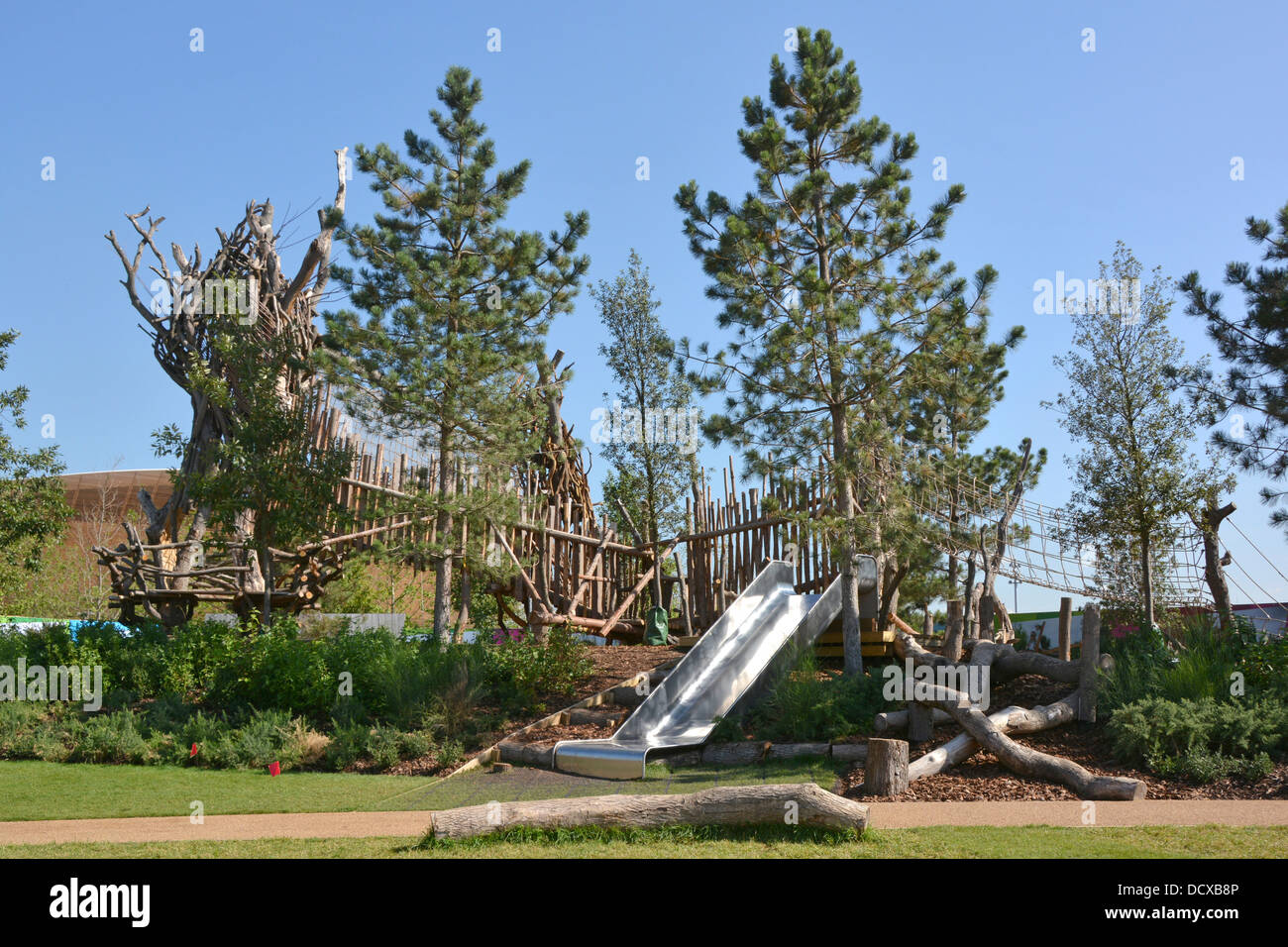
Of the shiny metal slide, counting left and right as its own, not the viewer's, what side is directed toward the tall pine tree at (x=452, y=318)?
right

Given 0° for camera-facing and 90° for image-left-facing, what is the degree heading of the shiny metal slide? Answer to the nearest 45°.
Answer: approximately 45°

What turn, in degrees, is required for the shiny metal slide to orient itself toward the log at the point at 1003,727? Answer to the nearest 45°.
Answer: approximately 90° to its left

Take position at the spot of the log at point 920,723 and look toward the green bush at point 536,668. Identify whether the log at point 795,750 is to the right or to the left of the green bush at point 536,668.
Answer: left

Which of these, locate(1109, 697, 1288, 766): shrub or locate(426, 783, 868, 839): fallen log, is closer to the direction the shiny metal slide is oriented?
the fallen log

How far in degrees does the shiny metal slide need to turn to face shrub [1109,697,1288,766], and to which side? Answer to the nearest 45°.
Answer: approximately 90° to its left
